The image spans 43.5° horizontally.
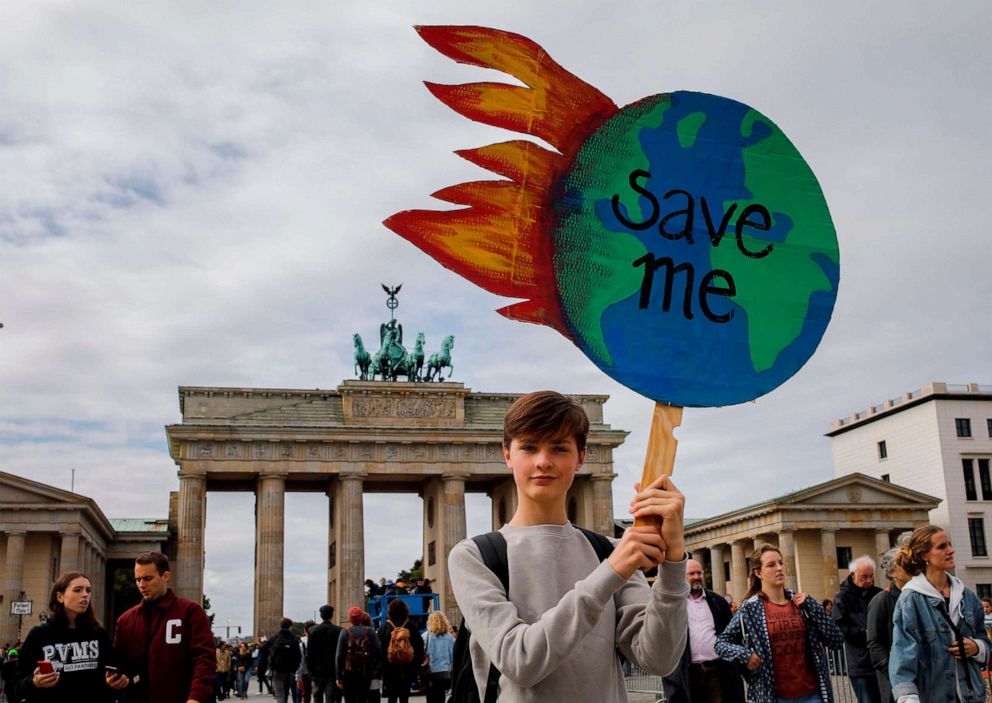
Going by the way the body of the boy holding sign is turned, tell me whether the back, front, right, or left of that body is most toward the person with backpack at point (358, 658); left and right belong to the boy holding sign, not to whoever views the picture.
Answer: back

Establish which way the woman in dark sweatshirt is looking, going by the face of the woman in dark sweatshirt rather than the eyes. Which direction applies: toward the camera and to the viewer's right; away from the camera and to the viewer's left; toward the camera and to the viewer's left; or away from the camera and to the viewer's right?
toward the camera and to the viewer's right

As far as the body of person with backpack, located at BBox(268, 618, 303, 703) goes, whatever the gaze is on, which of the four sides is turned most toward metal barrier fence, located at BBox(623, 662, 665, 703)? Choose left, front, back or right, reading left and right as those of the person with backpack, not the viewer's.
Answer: right

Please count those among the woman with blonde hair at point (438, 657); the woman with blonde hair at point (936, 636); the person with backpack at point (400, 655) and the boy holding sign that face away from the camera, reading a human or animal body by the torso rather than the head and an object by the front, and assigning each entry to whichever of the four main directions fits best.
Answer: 2

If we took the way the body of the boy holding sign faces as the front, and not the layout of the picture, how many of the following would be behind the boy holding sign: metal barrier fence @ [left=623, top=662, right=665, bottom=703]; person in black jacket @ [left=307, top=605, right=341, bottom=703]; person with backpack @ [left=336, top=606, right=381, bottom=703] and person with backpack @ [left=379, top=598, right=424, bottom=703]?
4

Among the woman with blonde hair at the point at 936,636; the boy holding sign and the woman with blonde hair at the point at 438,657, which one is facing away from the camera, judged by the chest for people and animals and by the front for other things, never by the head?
the woman with blonde hair at the point at 438,657

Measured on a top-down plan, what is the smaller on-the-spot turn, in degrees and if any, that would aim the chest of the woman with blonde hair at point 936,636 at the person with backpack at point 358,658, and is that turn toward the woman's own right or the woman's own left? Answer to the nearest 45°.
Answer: approximately 180°

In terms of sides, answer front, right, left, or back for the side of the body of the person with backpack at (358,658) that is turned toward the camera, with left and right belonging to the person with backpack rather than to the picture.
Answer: back

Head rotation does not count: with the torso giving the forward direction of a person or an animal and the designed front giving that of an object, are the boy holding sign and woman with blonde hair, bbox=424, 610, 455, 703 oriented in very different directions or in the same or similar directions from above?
very different directions

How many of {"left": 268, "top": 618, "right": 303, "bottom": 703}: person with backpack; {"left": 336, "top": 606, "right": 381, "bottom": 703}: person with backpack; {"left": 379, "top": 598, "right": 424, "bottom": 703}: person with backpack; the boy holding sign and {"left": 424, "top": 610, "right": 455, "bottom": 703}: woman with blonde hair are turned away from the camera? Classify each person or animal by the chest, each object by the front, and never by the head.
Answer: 4

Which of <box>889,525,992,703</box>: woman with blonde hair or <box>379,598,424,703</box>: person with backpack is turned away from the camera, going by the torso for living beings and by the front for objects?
the person with backpack

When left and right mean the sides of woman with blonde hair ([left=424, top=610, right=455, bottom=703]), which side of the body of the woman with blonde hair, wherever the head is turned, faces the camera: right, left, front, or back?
back

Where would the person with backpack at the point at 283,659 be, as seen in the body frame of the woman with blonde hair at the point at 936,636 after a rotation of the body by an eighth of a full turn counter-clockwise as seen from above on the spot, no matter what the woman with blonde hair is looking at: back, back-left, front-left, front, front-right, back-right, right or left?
back-left

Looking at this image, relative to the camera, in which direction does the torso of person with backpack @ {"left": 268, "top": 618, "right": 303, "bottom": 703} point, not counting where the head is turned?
away from the camera

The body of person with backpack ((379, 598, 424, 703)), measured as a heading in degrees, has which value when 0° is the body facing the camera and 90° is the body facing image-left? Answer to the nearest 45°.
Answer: approximately 180°

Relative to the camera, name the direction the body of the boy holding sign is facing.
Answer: toward the camera
